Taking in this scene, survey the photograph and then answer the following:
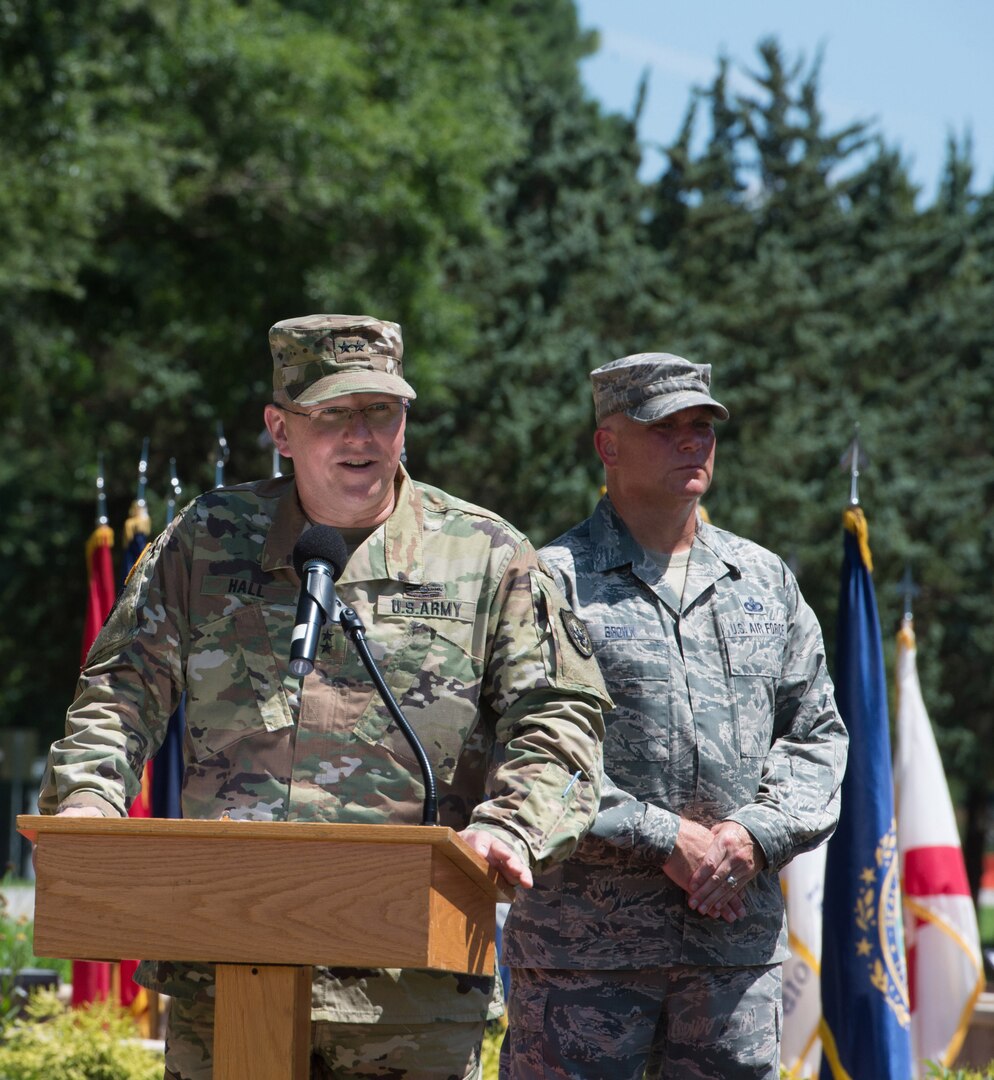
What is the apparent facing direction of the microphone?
away from the camera

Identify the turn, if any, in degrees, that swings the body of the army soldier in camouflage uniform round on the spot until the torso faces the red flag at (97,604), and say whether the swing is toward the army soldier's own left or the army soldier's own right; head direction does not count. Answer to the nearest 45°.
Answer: approximately 180°

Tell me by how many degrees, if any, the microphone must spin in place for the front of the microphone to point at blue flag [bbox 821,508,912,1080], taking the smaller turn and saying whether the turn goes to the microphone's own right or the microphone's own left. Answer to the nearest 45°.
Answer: approximately 45° to the microphone's own right

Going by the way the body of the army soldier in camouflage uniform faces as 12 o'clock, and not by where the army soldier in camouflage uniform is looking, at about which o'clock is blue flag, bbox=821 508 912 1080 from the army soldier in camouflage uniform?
The blue flag is roughly at 7 o'clock from the army soldier in camouflage uniform.

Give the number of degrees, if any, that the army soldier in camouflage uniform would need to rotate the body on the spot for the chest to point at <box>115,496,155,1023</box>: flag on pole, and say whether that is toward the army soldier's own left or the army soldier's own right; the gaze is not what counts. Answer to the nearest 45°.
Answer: approximately 180°

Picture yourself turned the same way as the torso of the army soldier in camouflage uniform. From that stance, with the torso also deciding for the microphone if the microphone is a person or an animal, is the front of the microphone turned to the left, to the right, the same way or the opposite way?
the opposite way

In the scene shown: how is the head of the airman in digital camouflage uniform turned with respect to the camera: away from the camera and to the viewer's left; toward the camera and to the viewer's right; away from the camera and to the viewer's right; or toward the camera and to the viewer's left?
toward the camera and to the viewer's right
